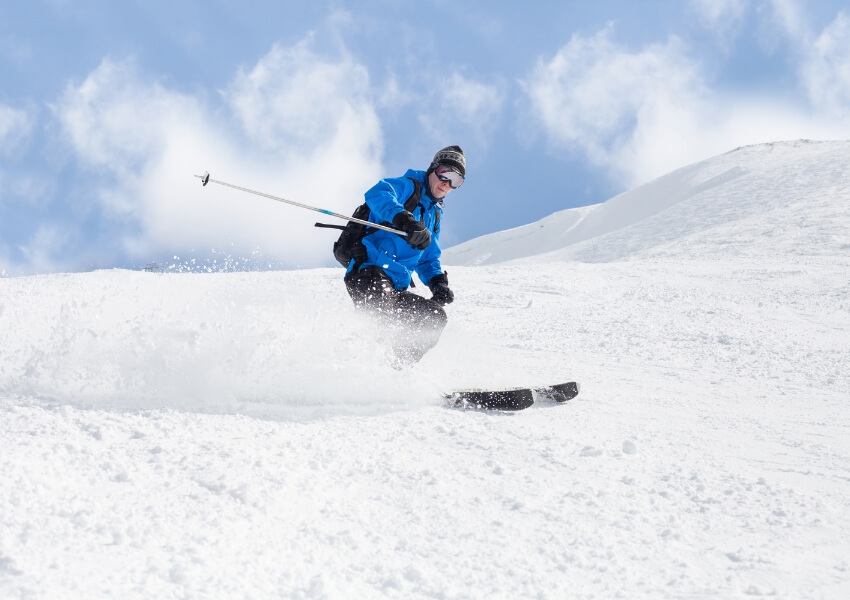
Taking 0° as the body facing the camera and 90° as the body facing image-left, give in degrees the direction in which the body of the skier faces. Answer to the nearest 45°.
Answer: approximately 315°

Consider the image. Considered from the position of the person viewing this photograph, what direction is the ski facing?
facing to the right of the viewer

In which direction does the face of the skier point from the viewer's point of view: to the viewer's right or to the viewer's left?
to the viewer's right
